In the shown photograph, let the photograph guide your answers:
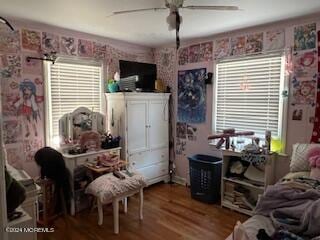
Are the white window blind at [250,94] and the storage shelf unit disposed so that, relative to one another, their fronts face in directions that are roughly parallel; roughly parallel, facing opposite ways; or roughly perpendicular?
roughly parallel

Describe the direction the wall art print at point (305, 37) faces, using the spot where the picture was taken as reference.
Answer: facing the viewer and to the left of the viewer

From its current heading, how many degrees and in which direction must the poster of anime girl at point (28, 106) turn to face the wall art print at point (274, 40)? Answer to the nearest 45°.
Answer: approximately 45° to its left

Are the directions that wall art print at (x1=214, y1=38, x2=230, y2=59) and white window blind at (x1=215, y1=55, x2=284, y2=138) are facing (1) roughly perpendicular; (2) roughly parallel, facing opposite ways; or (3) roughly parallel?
roughly parallel

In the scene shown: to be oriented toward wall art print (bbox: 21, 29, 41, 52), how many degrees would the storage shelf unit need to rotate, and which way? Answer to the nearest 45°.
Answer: approximately 45° to its right

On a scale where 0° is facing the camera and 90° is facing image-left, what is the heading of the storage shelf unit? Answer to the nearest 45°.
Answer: approximately 45°

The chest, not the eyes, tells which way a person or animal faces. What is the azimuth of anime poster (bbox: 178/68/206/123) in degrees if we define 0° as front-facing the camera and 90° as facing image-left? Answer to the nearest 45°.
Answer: approximately 45°

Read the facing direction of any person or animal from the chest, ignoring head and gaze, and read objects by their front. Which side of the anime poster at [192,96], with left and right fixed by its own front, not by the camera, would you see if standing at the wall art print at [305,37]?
left

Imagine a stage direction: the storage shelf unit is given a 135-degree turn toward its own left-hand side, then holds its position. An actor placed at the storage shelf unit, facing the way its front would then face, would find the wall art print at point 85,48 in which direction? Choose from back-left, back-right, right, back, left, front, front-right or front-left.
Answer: back
